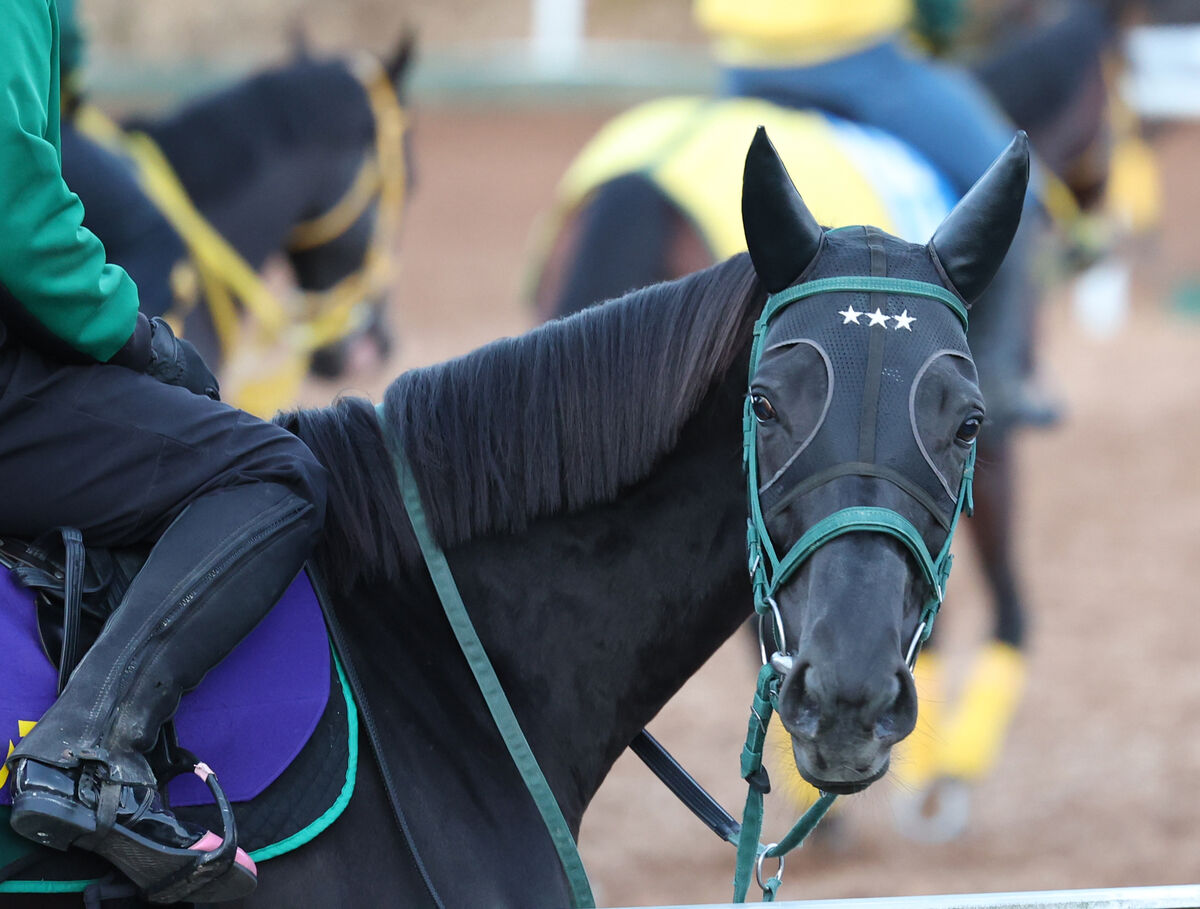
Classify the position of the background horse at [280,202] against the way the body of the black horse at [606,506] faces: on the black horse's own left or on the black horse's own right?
on the black horse's own left

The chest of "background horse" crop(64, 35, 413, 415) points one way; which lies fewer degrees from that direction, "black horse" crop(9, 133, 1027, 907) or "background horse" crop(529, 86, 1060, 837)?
the background horse

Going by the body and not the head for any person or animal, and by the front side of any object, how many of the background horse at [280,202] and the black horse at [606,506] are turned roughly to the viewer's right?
2

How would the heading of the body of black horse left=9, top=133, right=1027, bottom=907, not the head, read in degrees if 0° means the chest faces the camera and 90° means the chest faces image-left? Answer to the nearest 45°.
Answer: approximately 270°

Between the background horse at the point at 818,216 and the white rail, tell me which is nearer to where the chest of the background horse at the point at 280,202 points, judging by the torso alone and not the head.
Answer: the background horse

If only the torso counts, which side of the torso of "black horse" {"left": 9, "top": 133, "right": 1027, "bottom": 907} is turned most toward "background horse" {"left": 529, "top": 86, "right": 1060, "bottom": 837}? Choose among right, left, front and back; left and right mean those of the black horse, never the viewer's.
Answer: left

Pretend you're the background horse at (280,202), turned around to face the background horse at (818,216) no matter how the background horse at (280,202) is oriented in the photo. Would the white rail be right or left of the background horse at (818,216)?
right

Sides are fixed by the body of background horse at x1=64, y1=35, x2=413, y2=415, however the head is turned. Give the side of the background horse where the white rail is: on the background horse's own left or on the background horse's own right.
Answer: on the background horse's own right

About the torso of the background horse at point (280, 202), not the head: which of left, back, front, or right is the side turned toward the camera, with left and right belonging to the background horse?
right
